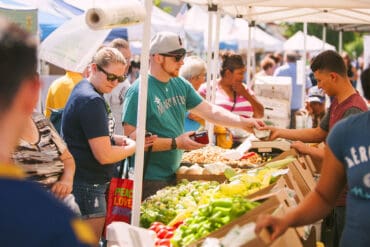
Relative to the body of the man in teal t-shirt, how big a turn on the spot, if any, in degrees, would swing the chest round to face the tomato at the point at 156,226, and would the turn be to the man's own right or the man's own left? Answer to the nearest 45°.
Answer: approximately 45° to the man's own right

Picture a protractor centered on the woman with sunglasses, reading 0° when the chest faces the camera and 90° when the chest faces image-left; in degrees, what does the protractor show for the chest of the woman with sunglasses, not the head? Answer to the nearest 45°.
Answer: approximately 270°

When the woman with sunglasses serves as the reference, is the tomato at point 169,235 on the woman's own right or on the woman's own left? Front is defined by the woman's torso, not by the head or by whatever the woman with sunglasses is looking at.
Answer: on the woman's own right

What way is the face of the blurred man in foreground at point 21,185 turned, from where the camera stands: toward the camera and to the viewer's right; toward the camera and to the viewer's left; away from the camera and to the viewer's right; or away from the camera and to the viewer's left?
away from the camera and to the viewer's right

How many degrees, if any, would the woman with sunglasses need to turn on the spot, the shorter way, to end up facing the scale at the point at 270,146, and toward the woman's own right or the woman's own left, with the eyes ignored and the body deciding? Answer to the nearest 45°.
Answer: approximately 45° to the woman's own left

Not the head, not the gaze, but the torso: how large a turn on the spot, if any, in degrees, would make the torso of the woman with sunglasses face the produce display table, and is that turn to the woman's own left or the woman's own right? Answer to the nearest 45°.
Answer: approximately 45° to the woman's own right

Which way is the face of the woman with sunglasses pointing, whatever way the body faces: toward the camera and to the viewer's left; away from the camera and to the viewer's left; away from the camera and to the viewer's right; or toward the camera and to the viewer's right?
toward the camera and to the viewer's right

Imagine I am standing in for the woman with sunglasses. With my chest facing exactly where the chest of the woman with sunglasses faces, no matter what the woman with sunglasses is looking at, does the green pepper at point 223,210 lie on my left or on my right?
on my right

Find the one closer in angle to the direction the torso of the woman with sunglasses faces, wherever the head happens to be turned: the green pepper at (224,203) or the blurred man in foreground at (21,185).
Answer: the green pepper
